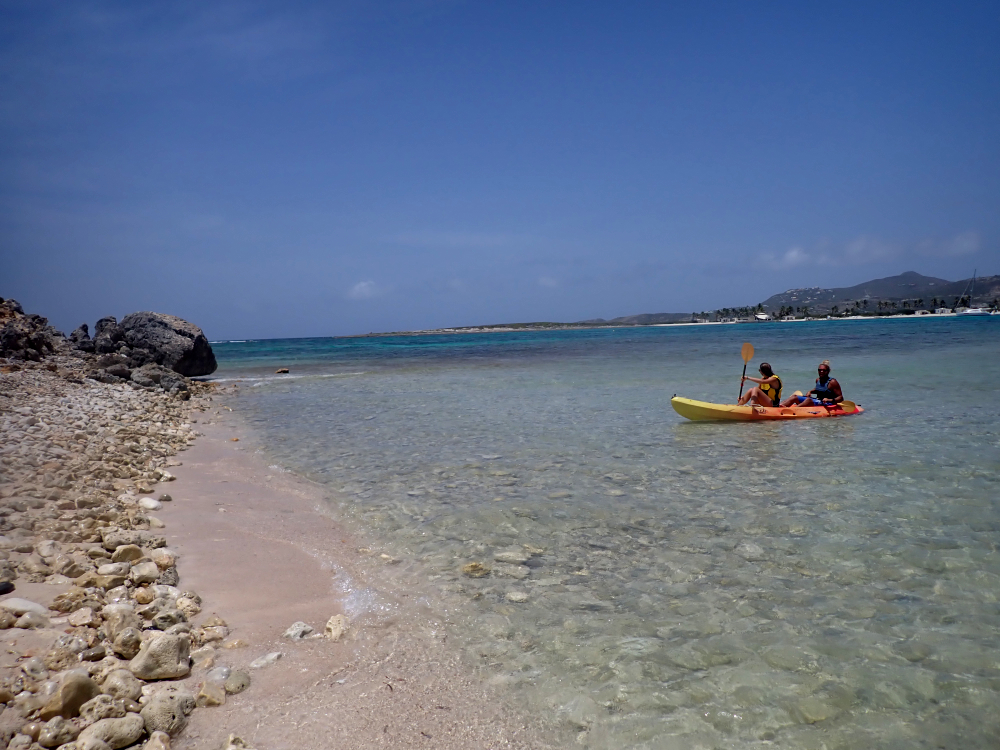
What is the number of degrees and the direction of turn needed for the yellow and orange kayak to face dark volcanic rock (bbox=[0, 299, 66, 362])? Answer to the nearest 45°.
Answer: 0° — it already faces it

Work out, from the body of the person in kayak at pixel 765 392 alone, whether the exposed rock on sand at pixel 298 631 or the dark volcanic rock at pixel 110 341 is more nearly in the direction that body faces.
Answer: the dark volcanic rock

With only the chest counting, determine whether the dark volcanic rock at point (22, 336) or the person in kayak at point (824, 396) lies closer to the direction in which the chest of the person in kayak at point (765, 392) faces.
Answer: the dark volcanic rock

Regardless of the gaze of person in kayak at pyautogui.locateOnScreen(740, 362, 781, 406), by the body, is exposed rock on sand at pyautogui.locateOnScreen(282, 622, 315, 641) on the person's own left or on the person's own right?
on the person's own left

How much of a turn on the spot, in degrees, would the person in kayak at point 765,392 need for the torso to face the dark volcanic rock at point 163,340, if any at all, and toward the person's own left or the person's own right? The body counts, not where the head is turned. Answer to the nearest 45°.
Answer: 0° — they already face it

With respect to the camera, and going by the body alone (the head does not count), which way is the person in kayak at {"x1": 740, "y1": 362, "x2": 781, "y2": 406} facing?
to the viewer's left

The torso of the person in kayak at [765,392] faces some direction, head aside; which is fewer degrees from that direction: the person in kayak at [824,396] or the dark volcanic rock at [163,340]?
the dark volcanic rock

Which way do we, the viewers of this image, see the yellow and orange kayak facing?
facing to the left of the viewer

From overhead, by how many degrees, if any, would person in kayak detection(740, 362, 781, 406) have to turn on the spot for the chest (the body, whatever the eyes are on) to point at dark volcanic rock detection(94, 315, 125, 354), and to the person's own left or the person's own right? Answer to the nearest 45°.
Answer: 0° — they already face it

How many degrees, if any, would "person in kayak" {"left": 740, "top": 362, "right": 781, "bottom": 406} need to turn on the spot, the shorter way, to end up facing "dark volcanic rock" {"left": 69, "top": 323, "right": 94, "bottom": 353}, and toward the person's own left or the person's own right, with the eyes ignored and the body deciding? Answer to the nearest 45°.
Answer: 0° — they already face it

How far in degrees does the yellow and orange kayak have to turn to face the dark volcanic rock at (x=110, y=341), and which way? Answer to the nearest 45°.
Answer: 0° — it already faces it
